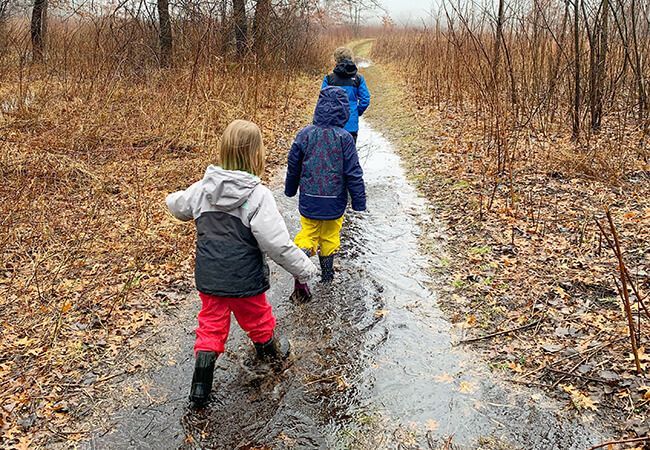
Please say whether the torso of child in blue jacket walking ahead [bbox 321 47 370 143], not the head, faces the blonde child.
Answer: no

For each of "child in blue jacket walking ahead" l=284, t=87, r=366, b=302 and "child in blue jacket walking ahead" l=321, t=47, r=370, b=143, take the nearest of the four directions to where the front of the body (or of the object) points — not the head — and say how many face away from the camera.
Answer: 2

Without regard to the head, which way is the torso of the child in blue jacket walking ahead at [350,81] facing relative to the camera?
away from the camera

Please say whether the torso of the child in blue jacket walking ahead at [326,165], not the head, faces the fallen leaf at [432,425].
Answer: no

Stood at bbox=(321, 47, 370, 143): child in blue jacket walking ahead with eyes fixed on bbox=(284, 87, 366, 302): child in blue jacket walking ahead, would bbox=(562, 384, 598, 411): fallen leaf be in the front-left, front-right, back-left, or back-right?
front-left

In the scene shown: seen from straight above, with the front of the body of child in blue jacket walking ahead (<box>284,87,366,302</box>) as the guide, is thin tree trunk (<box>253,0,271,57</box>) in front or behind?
in front

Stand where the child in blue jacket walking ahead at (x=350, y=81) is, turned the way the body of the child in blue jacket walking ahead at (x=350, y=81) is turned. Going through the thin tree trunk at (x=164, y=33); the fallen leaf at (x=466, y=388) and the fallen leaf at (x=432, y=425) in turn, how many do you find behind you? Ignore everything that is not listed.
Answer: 2

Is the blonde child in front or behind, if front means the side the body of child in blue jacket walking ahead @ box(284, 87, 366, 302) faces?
behind

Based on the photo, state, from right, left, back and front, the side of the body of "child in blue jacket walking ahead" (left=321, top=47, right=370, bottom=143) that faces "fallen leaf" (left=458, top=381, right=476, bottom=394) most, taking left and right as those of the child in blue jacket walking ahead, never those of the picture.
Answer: back

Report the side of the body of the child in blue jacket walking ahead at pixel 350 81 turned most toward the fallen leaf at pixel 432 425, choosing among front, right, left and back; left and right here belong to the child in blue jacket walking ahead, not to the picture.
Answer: back

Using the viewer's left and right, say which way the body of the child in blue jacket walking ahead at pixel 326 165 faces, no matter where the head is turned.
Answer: facing away from the viewer

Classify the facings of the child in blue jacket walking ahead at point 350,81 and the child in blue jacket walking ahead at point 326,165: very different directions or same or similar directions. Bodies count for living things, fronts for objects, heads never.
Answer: same or similar directions

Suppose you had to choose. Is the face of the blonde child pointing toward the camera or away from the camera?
away from the camera

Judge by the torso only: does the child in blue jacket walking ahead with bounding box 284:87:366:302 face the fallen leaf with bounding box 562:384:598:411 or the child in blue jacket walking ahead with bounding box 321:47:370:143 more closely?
the child in blue jacket walking ahead

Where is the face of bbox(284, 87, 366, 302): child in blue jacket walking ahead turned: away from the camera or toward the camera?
away from the camera

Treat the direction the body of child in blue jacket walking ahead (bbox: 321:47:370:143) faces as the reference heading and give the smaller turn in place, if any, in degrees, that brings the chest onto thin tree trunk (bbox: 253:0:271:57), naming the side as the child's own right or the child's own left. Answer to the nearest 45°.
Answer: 0° — they already face it

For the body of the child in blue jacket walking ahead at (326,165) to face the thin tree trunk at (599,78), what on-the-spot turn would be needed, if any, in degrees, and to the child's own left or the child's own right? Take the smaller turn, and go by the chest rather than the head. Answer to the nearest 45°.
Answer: approximately 45° to the child's own right
